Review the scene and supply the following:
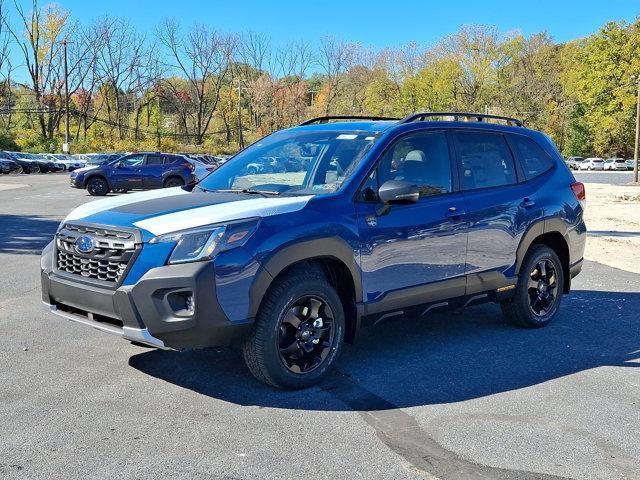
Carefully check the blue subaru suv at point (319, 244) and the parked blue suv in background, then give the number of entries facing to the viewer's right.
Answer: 0

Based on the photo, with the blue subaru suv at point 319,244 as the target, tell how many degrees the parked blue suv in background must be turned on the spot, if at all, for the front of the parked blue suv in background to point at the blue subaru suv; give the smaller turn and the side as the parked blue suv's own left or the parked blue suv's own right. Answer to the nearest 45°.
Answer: approximately 90° to the parked blue suv's own left

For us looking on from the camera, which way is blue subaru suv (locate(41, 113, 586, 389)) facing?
facing the viewer and to the left of the viewer

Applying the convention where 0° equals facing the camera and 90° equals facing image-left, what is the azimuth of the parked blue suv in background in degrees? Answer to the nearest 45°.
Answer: approximately 90°

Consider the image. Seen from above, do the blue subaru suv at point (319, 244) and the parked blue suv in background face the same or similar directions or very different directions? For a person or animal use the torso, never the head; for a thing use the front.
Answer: same or similar directions

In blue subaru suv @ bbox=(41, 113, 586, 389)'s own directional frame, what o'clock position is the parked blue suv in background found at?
The parked blue suv in background is roughly at 4 o'clock from the blue subaru suv.
